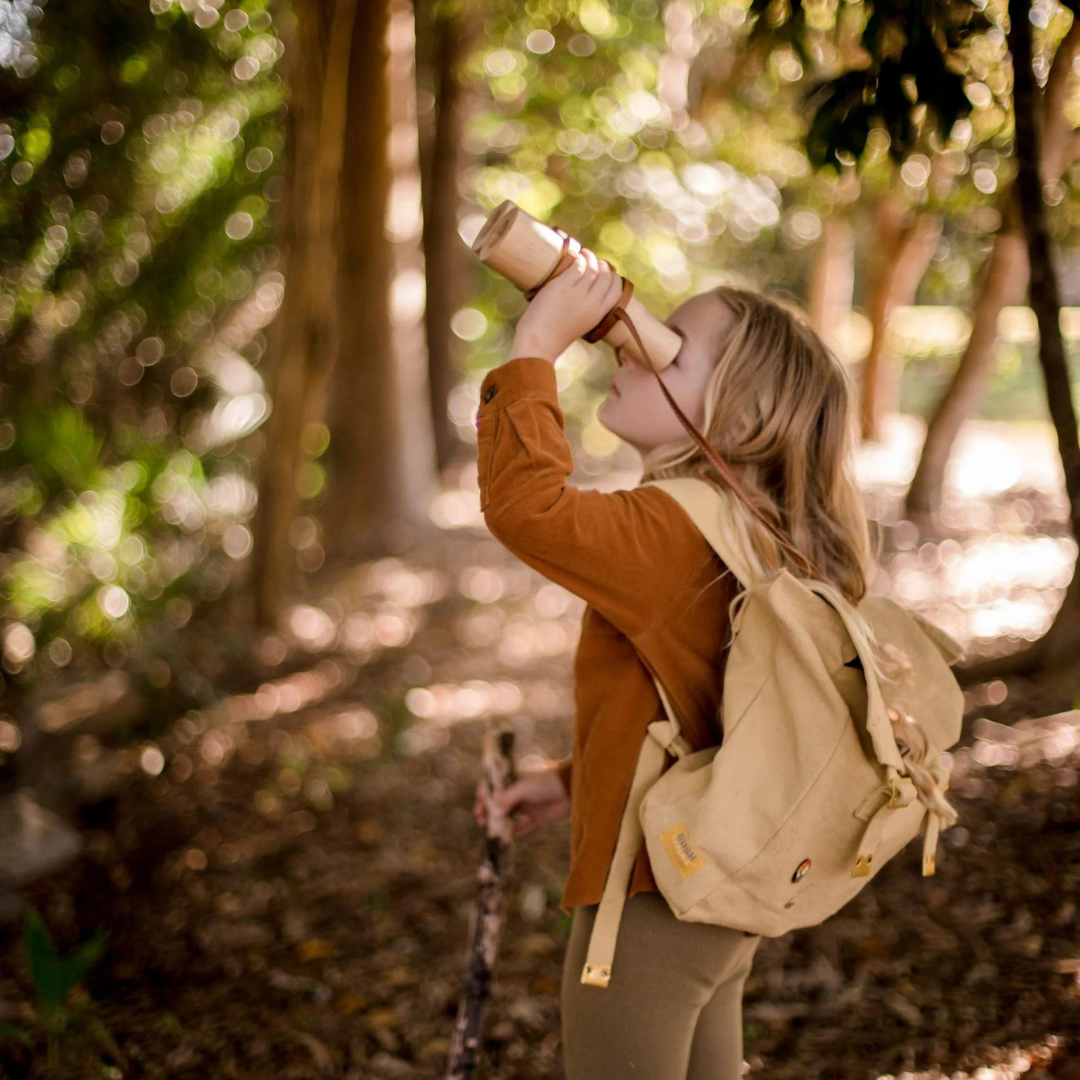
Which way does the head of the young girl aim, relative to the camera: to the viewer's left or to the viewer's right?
to the viewer's left

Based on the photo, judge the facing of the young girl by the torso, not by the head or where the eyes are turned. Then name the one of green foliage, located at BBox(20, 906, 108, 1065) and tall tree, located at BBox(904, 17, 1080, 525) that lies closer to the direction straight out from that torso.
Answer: the green foliage

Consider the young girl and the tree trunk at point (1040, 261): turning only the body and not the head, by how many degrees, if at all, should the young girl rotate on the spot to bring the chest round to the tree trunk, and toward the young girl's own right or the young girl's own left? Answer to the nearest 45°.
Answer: approximately 135° to the young girl's own right

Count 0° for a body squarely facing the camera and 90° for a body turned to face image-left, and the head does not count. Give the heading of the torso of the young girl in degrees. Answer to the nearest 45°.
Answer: approximately 90°

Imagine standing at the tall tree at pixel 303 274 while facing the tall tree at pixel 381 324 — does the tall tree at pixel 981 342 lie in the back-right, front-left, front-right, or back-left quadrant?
front-right

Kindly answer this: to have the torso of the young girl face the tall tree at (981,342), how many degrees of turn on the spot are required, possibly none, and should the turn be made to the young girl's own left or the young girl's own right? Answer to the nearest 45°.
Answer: approximately 90° to the young girl's own right

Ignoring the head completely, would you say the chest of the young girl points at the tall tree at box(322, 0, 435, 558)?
no
